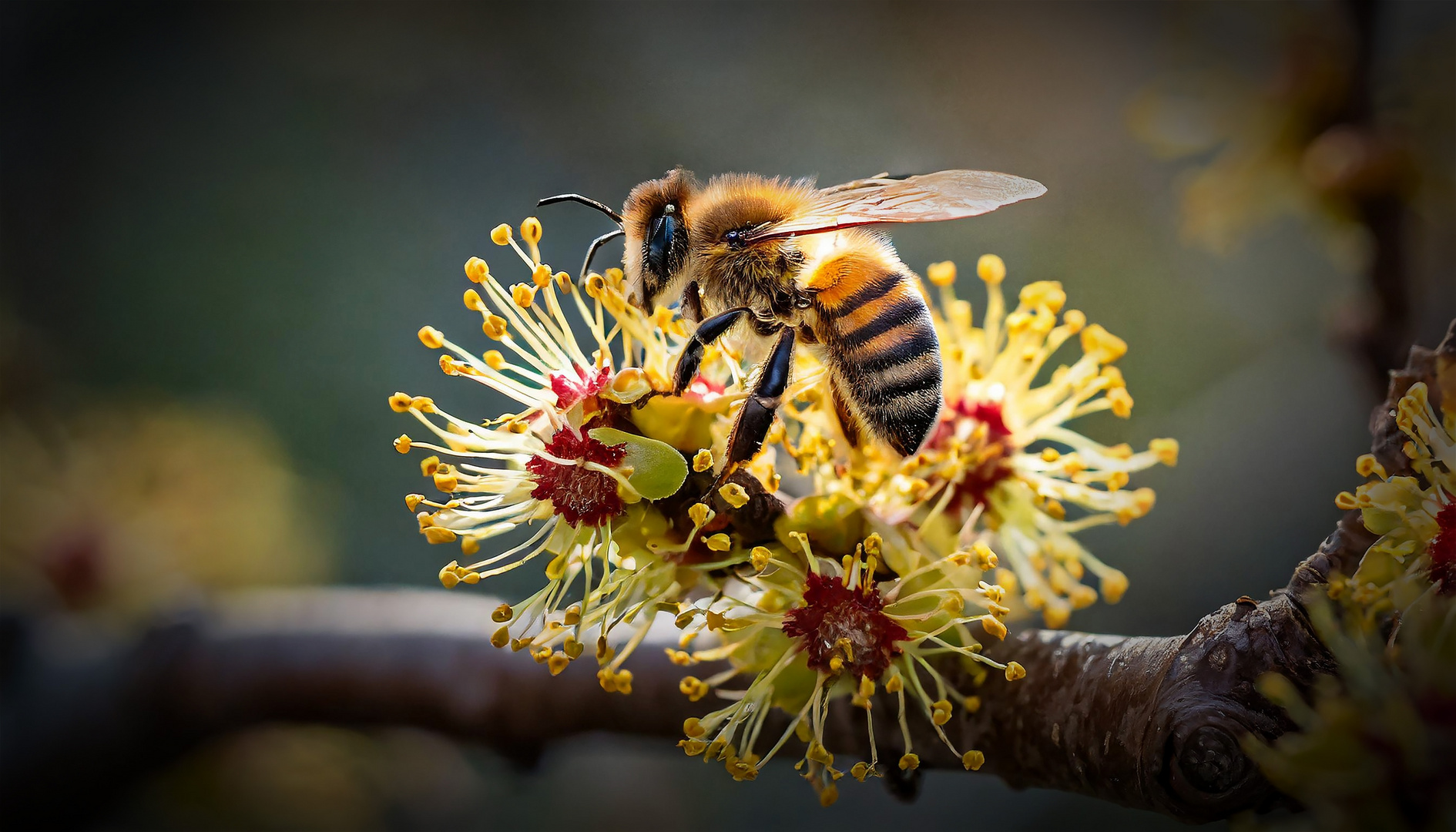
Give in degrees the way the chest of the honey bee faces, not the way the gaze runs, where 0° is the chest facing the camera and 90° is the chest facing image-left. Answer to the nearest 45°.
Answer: approximately 90°
